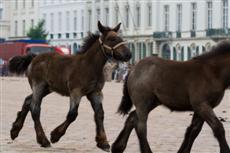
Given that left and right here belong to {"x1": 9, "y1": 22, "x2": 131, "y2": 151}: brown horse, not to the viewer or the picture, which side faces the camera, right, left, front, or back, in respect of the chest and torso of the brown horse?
right

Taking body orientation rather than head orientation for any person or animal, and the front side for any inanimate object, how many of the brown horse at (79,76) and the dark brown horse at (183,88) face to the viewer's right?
2

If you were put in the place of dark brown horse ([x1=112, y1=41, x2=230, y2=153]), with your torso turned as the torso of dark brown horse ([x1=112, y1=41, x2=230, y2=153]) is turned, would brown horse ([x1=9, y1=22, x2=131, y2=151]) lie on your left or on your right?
on your left

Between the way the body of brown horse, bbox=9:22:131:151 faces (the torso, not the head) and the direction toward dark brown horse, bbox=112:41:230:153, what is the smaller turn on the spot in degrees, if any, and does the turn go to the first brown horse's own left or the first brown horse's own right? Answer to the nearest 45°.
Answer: approximately 45° to the first brown horse's own right

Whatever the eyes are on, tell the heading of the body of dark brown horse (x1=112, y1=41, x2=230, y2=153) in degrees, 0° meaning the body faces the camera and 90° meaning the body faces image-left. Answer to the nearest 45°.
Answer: approximately 270°
